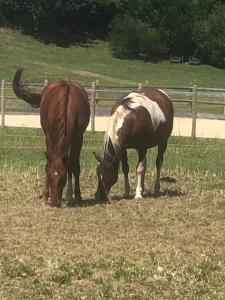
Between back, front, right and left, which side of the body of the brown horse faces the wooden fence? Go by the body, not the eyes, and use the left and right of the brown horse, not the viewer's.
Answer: back

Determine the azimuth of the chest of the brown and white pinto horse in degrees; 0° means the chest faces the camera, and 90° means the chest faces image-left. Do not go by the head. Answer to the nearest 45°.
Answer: approximately 45°

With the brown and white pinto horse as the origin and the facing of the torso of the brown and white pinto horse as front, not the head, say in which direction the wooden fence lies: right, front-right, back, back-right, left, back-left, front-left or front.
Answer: back-right

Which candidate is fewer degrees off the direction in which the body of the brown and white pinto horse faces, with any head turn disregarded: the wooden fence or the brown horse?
the brown horse

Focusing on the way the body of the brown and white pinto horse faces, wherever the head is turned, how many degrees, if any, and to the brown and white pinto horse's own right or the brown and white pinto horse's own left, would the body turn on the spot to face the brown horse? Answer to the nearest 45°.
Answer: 0° — it already faces it

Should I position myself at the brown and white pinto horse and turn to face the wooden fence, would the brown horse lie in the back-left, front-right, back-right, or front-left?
back-left

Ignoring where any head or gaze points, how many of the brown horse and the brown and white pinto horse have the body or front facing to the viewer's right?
0
